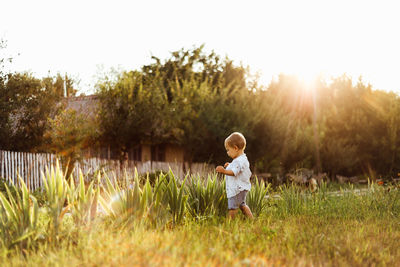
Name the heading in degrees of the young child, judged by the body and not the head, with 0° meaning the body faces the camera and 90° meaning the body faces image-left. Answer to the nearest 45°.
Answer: approximately 90°

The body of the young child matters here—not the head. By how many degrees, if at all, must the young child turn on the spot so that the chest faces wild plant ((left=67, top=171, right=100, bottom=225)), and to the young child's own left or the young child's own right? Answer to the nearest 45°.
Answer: approximately 45° to the young child's own left

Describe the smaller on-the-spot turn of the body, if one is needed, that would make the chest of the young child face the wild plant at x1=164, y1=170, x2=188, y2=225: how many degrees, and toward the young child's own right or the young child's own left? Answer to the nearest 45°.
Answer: approximately 45° to the young child's own left

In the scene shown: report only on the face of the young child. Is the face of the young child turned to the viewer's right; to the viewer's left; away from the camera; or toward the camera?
to the viewer's left

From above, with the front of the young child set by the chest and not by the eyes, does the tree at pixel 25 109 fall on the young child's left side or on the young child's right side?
on the young child's right side

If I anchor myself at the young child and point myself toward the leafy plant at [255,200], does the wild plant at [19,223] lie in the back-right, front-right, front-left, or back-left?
back-left
